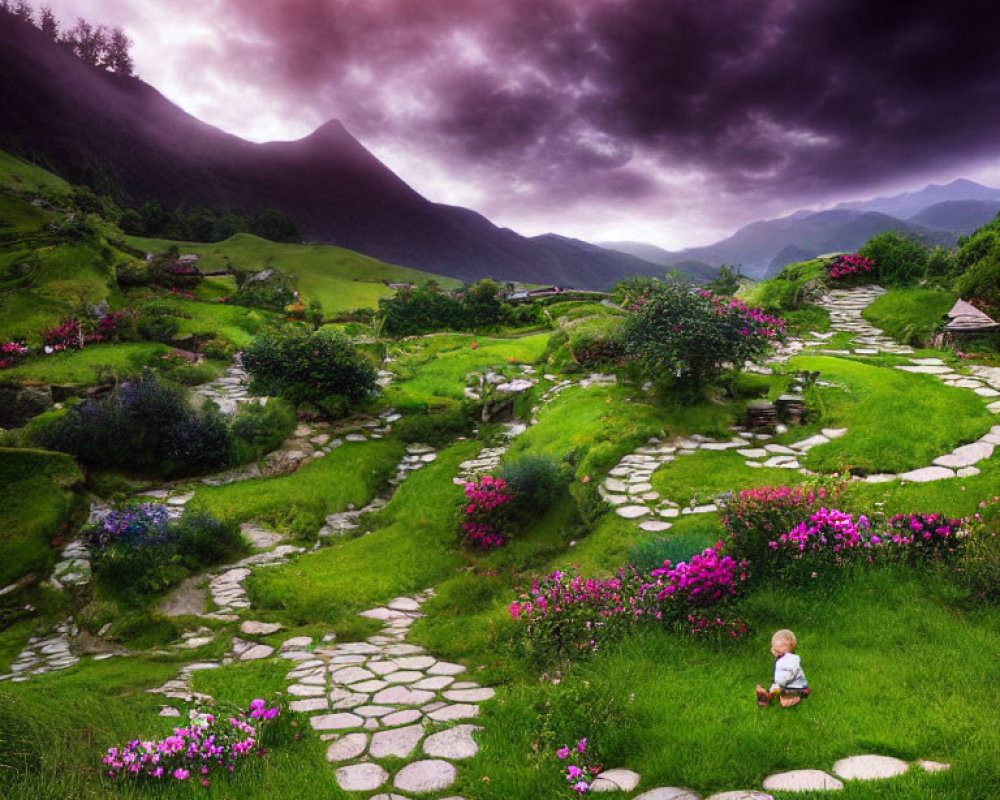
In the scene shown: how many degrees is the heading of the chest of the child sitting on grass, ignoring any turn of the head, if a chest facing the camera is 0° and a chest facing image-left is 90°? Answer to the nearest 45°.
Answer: approximately 90°

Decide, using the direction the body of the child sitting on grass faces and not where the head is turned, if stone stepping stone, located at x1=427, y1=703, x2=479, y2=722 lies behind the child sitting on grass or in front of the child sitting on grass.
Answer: in front

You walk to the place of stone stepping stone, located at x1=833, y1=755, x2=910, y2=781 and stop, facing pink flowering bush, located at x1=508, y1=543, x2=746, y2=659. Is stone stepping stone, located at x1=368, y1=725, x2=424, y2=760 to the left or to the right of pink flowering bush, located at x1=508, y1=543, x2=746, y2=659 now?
left

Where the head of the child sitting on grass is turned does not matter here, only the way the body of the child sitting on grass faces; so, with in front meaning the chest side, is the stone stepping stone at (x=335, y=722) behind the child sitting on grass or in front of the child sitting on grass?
in front

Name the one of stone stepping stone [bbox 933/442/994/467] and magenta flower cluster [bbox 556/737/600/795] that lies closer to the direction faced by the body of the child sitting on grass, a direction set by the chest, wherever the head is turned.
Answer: the magenta flower cluster
